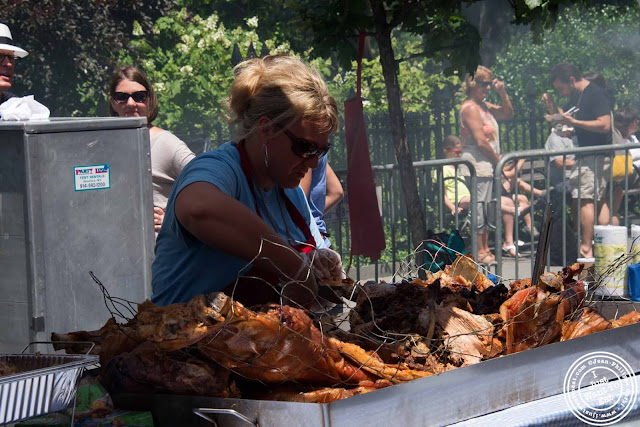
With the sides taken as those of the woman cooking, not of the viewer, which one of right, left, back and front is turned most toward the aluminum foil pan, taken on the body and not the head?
right

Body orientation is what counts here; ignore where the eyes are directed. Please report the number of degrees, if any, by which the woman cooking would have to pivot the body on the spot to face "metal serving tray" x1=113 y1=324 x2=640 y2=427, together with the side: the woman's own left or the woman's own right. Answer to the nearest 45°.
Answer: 0° — they already face it

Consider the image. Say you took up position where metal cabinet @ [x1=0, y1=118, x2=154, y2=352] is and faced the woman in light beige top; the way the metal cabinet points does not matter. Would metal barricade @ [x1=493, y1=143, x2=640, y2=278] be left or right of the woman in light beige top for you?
right

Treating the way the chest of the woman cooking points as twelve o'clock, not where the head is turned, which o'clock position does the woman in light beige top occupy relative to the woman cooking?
The woman in light beige top is roughly at 7 o'clock from the woman cooking.

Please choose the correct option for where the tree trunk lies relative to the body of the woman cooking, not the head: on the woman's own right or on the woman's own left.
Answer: on the woman's own left

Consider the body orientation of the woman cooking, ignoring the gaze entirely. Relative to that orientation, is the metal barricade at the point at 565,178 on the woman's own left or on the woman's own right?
on the woman's own left

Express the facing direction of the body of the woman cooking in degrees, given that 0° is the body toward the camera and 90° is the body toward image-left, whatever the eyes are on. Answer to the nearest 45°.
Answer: approximately 315°
